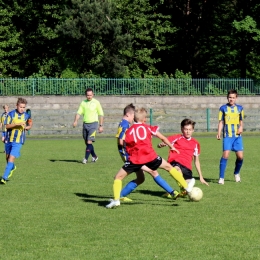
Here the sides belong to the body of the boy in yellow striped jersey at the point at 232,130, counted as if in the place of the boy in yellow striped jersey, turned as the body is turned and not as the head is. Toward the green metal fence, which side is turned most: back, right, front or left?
back

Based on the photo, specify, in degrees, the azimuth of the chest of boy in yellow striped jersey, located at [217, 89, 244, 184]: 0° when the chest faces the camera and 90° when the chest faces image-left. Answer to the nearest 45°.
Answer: approximately 0°

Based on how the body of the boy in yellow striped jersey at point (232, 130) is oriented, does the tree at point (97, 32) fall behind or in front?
behind

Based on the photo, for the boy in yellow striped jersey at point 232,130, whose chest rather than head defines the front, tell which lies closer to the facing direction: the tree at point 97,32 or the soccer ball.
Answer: the soccer ball

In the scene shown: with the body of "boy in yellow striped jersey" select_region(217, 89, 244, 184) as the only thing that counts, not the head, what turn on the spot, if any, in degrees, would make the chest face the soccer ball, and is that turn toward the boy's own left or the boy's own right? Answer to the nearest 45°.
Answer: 0° — they already face it

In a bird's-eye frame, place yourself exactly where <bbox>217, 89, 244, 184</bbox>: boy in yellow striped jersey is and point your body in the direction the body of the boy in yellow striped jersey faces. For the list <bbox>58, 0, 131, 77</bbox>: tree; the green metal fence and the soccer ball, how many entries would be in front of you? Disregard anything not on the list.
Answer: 1
